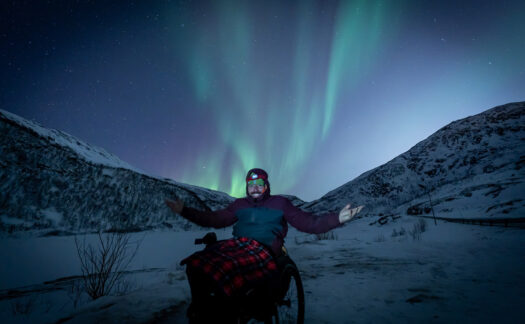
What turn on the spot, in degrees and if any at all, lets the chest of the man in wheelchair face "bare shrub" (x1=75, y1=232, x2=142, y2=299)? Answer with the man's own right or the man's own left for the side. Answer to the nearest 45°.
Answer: approximately 90° to the man's own right

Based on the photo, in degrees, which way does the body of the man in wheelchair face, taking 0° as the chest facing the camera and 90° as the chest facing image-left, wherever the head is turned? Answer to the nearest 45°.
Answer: approximately 45°
